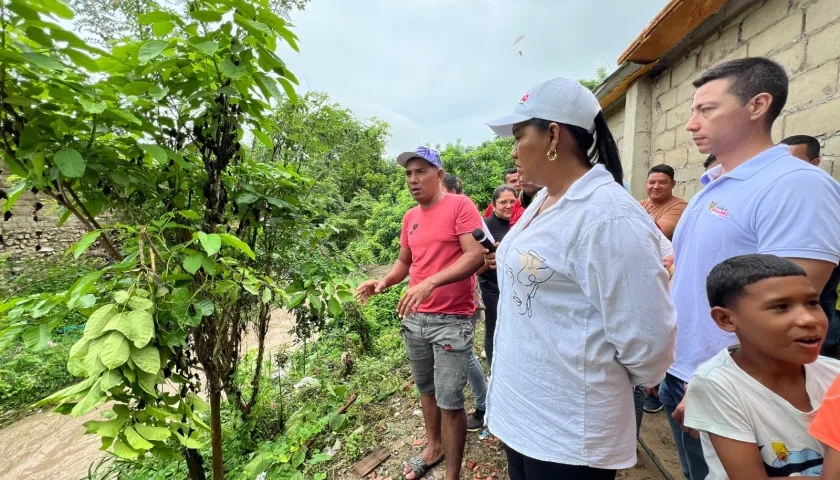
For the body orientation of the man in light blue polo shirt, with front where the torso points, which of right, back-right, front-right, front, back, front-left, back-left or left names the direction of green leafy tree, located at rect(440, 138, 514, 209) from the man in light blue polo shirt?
right

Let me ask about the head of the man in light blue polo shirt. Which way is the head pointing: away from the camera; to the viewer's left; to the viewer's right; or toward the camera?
to the viewer's left

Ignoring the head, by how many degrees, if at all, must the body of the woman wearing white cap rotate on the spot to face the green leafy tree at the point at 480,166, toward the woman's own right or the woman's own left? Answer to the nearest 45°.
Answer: approximately 90° to the woman's own right

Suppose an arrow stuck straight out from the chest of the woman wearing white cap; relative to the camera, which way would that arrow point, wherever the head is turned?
to the viewer's left

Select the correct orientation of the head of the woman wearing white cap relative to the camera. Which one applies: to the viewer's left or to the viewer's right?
to the viewer's left

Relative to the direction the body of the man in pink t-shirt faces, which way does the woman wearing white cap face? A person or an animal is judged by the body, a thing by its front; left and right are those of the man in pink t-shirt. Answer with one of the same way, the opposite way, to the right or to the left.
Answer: to the right

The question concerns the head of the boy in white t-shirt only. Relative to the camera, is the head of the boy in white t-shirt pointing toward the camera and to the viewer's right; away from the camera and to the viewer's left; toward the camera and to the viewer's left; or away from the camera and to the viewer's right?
toward the camera and to the viewer's right

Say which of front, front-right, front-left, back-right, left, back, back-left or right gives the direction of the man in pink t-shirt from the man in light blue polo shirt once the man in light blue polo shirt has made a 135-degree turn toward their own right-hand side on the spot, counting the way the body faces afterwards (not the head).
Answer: left

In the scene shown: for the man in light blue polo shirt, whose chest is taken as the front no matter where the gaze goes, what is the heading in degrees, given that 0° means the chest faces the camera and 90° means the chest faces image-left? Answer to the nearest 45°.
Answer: approximately 45°

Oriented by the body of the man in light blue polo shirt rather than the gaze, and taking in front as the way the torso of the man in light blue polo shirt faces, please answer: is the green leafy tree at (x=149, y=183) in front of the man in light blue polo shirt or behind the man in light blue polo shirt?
in front

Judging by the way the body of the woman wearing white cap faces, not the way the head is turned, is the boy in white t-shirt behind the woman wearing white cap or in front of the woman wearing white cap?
behind

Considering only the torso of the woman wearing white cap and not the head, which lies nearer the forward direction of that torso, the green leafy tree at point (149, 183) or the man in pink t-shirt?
the green leafy tree

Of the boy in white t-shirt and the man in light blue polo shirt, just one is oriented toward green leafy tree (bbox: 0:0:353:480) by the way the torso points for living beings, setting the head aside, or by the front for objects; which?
the man in light blue polo shirt

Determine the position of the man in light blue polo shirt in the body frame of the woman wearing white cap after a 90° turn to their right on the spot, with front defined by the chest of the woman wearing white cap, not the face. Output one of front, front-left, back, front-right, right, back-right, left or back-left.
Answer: front-right
